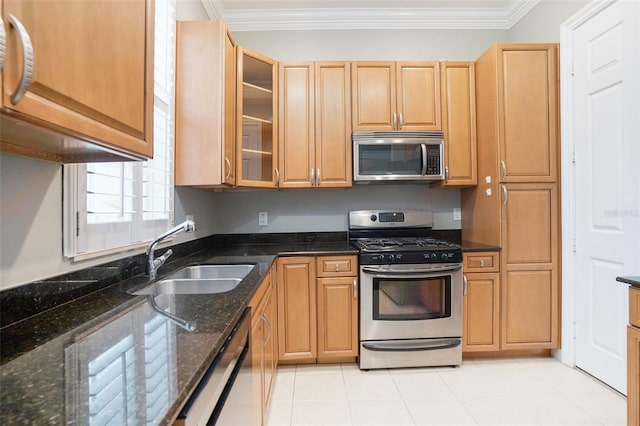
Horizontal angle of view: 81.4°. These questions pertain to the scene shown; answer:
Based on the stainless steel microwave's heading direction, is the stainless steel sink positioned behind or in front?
in front

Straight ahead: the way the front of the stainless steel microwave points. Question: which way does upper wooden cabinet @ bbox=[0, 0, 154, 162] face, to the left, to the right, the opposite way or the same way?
to the left

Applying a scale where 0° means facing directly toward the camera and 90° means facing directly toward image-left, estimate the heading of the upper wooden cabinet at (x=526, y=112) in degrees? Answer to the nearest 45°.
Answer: approximately 0°
